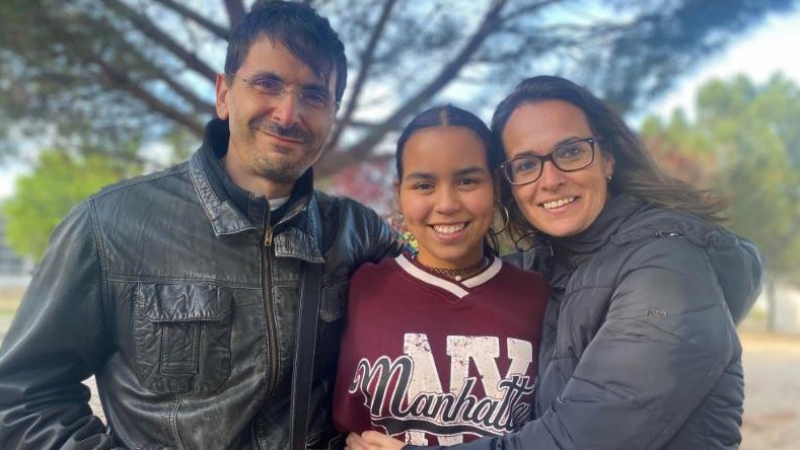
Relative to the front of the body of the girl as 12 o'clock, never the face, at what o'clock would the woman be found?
The woman is roughly at 10 o'clock from the girl.

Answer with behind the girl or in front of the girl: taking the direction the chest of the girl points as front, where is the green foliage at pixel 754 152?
behind

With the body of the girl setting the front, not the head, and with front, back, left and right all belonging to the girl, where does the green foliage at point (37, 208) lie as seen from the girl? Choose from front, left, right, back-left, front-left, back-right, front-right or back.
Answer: back-right

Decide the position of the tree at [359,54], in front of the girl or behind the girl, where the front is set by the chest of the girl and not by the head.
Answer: behind

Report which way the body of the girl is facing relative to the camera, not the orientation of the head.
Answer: toward the camera

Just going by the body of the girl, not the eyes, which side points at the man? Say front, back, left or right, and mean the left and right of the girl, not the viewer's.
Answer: right
